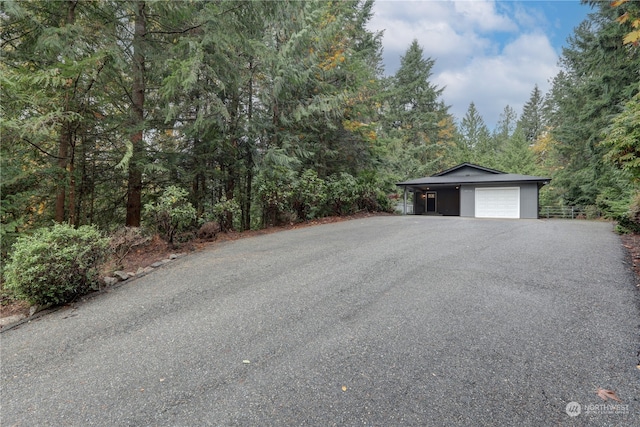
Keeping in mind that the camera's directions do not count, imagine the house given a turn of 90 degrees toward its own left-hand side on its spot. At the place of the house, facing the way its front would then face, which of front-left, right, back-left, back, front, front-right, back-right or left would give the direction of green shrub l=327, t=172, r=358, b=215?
back-right

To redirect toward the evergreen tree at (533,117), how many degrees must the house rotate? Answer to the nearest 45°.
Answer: approximately 180°

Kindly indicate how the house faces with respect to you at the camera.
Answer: facing the viewer

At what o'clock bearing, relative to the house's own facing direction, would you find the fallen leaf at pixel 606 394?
The fallen leaf is roughly at 12 o'clock from the house.

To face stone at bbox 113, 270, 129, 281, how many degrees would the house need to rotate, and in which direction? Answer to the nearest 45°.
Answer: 0° — it already faces it

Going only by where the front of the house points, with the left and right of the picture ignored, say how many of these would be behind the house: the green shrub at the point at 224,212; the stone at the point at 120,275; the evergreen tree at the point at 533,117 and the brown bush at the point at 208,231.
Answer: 1

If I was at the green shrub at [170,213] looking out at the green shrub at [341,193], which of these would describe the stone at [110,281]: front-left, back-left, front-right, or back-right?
back-right

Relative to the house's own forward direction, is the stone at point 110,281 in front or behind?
in front

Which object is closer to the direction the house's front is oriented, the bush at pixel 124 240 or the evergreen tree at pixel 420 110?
the bush

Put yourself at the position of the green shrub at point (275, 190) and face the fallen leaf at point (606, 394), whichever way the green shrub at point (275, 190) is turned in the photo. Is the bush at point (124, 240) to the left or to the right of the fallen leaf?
right

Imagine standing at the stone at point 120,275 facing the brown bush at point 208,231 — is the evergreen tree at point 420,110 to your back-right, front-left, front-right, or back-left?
front-right

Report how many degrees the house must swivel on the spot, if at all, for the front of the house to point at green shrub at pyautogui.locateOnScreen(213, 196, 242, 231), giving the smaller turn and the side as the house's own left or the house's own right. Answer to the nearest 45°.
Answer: approximately 45° to the house's own right

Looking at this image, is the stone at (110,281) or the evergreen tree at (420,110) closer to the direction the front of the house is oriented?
the stone
